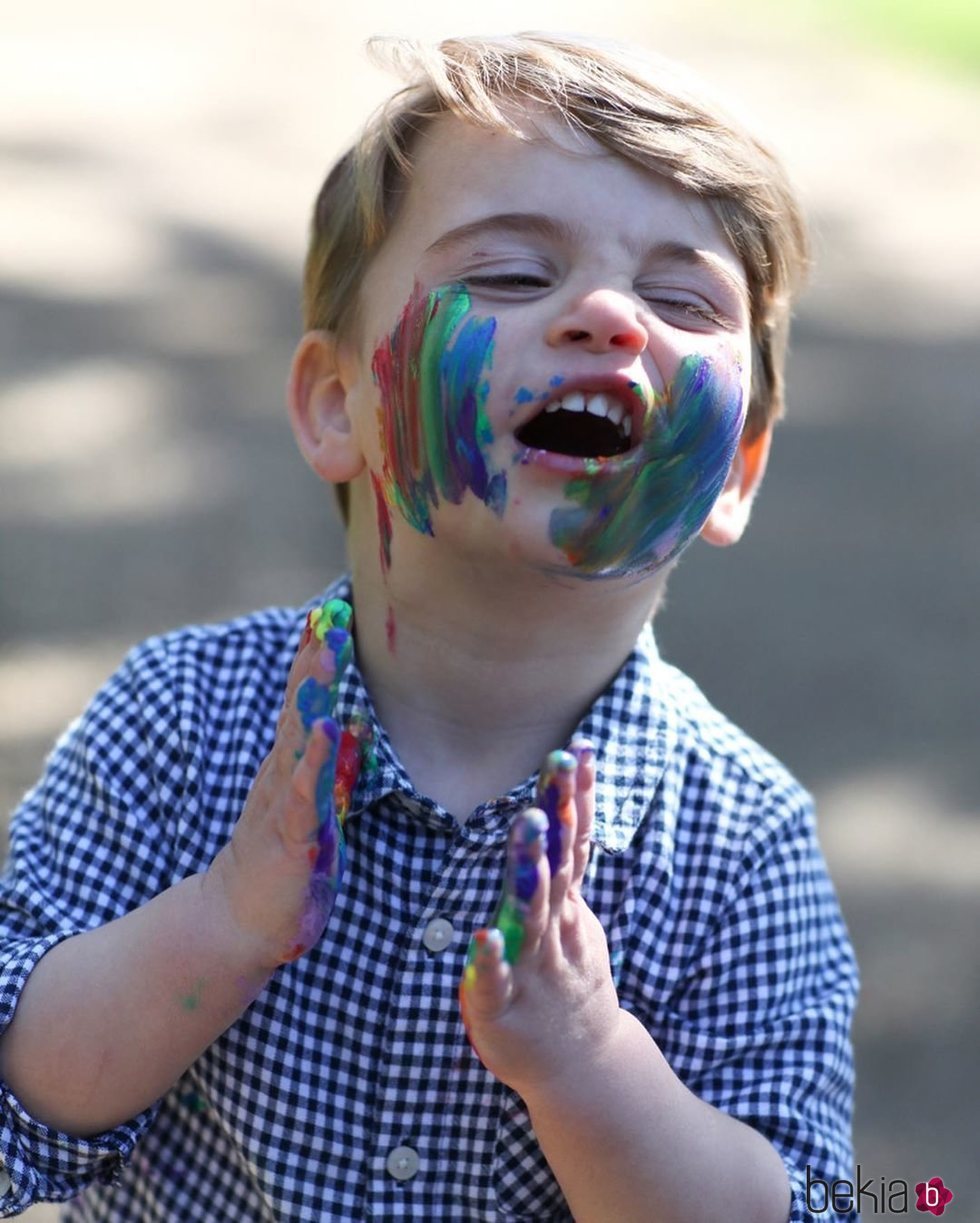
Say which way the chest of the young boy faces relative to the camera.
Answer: toward the camera
